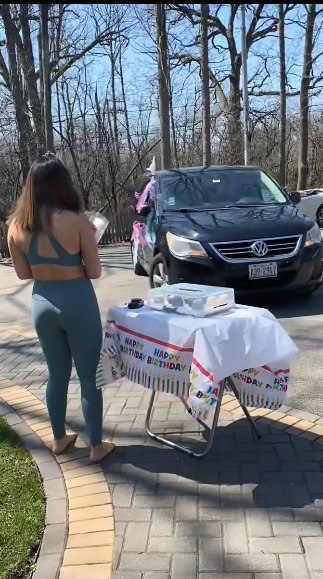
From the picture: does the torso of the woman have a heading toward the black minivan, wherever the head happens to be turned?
yes

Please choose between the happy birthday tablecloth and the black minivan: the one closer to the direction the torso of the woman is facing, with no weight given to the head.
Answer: the black minivan

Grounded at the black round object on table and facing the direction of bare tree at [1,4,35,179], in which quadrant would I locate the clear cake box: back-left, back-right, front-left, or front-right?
back-right

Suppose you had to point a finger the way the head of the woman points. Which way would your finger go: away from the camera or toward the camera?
away from the camera

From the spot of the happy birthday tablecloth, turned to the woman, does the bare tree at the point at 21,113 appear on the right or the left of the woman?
right

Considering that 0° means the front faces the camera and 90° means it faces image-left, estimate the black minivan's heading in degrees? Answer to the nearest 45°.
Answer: approximately 315°

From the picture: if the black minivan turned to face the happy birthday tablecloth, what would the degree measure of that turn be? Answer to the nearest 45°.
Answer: approximately 45° to its right

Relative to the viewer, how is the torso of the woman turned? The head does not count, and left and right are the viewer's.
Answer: facing away from the viewer and to the right of the viewer

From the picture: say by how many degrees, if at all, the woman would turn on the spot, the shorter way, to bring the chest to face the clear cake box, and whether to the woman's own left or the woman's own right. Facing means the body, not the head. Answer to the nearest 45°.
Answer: approximately 45° to the woman's own right

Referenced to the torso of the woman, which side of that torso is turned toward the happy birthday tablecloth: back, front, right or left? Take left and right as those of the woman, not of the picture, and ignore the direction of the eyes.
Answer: right
